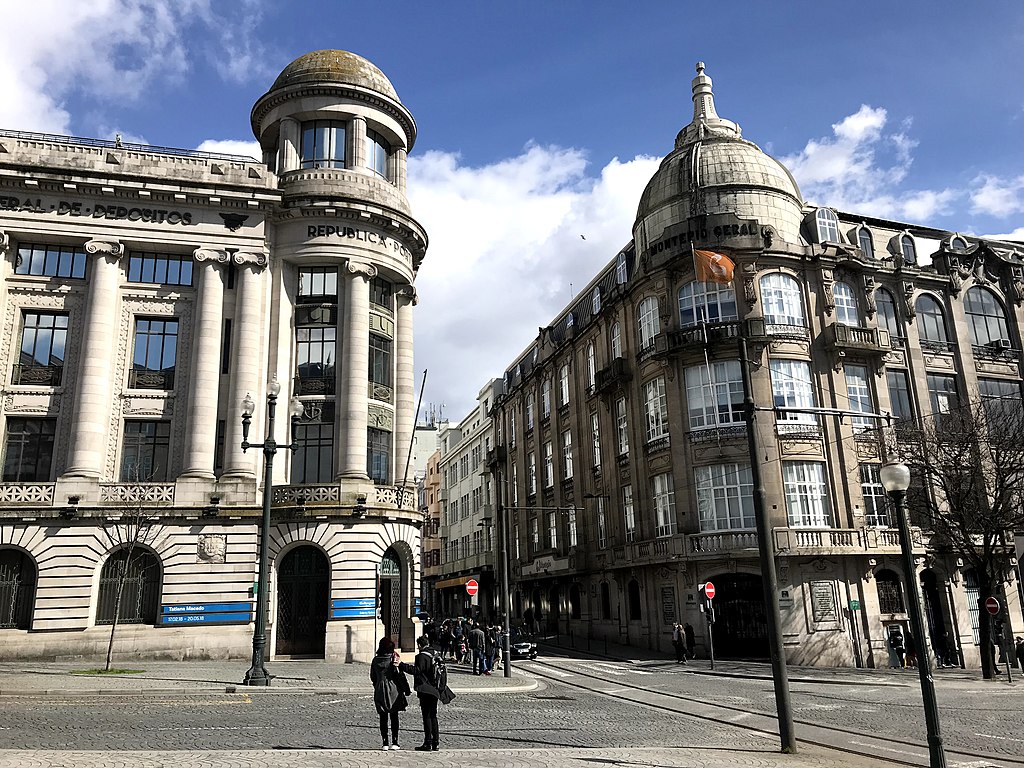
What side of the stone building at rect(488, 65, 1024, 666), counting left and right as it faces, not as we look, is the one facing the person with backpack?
front

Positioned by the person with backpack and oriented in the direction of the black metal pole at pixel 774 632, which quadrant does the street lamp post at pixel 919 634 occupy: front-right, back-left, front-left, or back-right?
front-right

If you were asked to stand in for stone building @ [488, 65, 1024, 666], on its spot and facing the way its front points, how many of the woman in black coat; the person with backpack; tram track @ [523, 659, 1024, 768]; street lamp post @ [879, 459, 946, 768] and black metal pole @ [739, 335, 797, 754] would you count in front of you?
5

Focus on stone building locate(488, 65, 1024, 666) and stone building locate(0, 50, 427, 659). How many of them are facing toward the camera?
2

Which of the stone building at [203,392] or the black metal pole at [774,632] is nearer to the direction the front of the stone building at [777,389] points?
the black metal pole

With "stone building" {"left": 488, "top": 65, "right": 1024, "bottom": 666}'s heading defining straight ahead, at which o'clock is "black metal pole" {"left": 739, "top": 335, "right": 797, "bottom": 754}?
The black metal pole is roughly at 12 o'clock from the stone building.

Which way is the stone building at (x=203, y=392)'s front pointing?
toward the camera

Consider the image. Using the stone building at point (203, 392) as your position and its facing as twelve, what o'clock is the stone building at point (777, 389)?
the stone building at point (777, 389) is roughly at 9 o'clock from the stone building at point (203, 392).

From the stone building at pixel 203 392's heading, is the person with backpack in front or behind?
in front

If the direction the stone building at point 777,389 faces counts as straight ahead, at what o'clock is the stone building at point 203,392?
the stone building at point 203,392 is roughly at 2 o'clock from the stone building at point 777,389.

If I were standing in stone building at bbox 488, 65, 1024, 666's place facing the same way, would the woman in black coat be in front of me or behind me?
in front

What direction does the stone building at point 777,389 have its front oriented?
toward the camera

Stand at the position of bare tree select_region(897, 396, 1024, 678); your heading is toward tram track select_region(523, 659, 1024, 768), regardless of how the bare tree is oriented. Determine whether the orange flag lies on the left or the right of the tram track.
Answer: right

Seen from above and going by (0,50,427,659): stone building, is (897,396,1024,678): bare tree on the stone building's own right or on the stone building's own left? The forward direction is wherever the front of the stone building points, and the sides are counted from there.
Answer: on the stone building's own left
